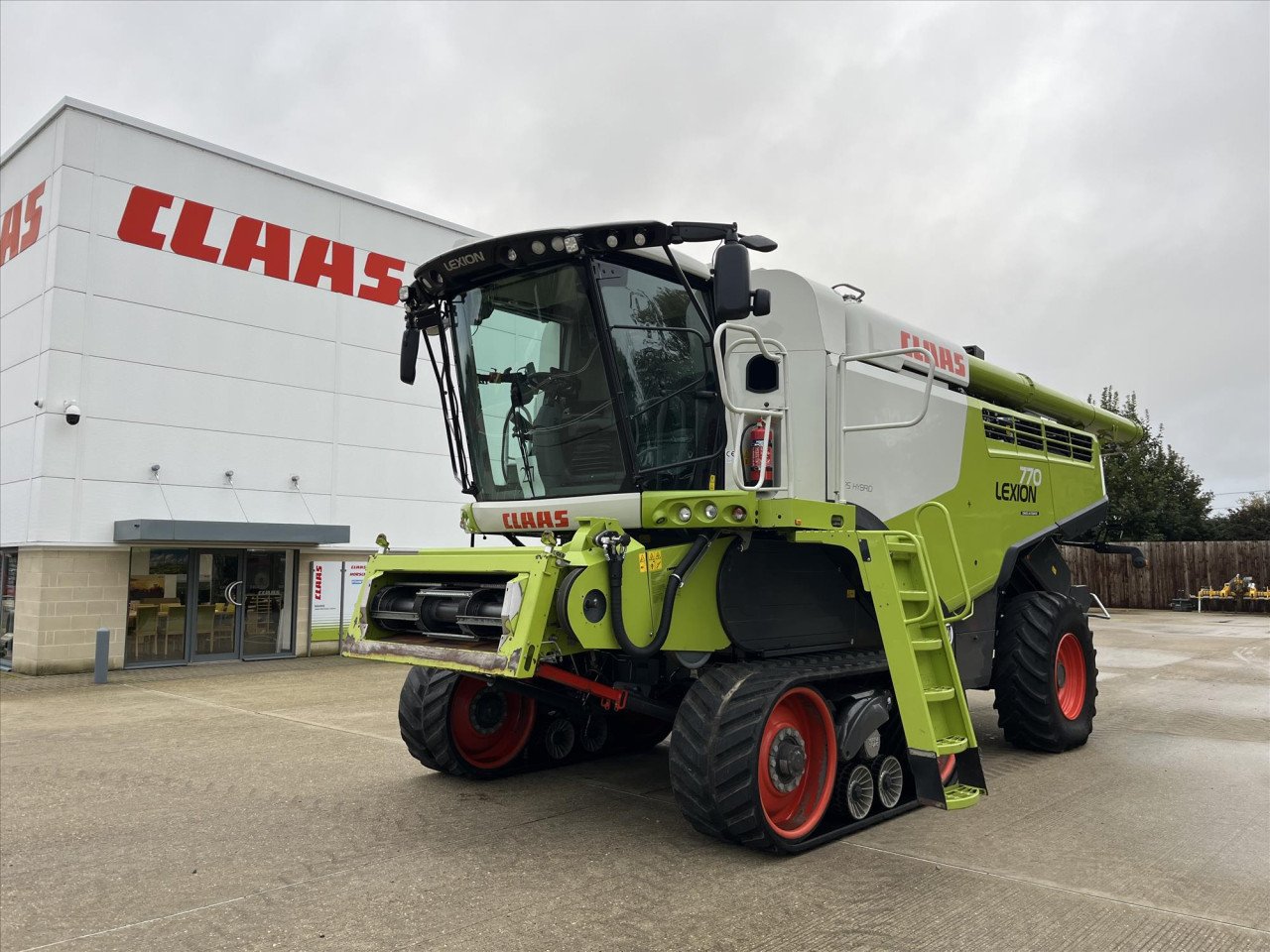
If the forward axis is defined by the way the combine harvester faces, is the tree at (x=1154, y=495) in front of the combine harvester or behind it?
behind

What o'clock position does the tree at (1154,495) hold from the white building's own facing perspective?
The tree is roughly at 10 o'clock from the white building.

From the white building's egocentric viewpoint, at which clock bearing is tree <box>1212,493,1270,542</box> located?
The tree is roughly at 10 o'clock from the white building.

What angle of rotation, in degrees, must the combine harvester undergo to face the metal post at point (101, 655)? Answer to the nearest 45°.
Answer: approximately 90° to its right

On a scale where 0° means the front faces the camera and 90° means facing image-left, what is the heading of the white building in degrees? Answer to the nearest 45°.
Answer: approximately 315°

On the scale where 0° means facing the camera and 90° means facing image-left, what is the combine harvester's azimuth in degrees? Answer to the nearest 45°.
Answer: approximately 45°

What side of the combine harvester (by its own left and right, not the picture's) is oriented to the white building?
right

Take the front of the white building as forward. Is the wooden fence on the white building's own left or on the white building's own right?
on the white building's own left
